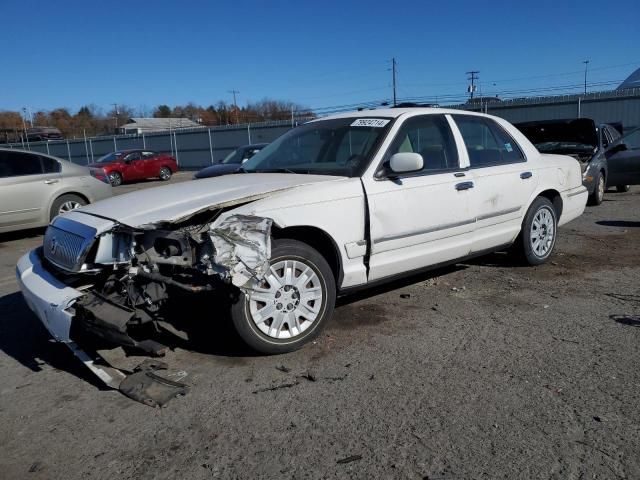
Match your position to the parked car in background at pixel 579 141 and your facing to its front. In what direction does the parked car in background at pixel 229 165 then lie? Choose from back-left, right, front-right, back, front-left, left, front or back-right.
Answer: front-right

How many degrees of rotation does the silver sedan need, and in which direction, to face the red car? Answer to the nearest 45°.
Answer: approximately 90° to its right

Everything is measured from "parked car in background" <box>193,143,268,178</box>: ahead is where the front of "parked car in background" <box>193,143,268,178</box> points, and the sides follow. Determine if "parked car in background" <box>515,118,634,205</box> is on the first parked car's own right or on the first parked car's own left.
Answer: on the first parked car's own left

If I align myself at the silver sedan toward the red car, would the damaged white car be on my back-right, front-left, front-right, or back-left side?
back-right

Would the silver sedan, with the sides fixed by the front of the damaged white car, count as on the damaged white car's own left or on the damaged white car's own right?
on the damaged white car's own right

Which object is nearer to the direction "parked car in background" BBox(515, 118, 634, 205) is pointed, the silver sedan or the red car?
the silver sedan

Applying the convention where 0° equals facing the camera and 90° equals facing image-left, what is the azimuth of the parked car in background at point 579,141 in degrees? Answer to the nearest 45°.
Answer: approximately 45°

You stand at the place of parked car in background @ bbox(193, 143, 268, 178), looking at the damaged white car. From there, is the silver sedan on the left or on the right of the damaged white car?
right

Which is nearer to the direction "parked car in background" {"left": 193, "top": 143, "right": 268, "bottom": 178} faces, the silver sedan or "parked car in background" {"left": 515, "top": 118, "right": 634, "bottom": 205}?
the silver sedan
